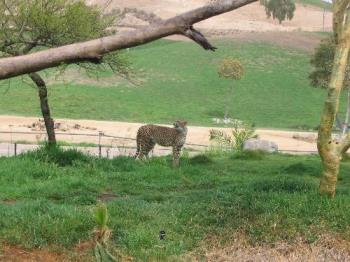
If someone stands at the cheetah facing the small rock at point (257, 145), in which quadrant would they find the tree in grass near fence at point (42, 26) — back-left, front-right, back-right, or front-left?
back-left

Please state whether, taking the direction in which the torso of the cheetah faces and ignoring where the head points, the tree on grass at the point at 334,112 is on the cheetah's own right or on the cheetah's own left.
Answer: on the cheetah's own right

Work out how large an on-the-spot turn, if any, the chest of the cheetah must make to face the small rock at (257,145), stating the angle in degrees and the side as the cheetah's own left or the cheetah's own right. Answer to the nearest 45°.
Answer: approximately 45° to the cheetah's own left

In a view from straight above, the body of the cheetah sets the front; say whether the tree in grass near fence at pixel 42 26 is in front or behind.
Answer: behind

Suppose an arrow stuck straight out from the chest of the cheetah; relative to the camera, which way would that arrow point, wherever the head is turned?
to the viewer's right

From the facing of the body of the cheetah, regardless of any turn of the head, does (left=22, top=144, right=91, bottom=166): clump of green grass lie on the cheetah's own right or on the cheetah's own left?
on the cheetah's own right
